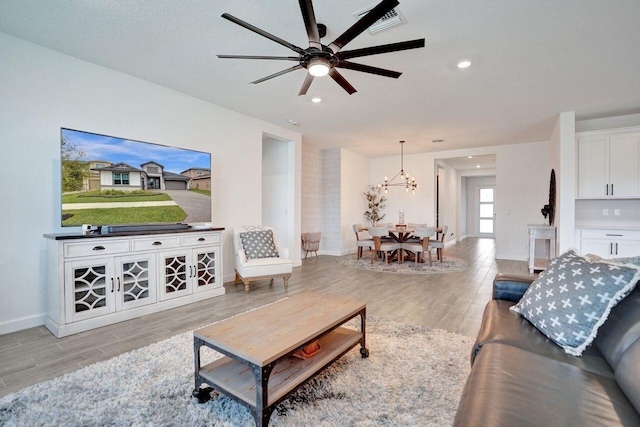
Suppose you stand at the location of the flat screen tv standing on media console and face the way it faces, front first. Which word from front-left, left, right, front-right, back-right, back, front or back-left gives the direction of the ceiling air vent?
front

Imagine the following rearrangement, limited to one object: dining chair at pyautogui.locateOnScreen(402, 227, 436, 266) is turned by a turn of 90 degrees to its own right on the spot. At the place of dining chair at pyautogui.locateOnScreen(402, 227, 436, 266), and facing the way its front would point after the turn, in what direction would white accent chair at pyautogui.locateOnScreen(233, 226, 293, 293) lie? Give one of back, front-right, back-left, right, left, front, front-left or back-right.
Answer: back

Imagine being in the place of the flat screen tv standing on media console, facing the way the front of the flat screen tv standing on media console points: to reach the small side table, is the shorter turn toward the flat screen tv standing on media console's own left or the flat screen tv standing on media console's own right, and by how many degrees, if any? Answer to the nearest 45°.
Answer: approximately 45° to the flat screen tv standing on media console's own left

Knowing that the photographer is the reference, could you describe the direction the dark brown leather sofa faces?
facing to the left of the viewer

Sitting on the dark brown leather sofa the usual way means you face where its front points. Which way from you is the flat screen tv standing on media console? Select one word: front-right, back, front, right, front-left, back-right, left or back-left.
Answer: front

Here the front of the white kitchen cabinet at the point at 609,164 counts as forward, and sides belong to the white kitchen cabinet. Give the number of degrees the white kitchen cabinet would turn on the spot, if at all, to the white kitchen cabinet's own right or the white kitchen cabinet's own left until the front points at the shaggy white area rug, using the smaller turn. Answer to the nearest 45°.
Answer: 0° — it already faces it

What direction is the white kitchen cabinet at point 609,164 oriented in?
toward the camera

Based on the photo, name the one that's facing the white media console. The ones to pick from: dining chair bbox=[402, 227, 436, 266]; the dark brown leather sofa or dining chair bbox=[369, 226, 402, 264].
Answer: the dark brown leather sofa

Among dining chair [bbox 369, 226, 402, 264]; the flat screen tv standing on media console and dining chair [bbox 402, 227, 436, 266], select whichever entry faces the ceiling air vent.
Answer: the flat screen tv standing on media console

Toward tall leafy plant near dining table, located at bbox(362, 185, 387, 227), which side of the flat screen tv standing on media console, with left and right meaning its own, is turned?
left

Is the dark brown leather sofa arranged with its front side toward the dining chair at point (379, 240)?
no

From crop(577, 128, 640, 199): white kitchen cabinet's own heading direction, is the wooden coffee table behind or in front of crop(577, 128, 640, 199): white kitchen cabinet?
in front

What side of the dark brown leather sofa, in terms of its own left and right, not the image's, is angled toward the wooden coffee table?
front

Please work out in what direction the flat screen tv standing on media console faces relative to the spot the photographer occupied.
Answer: facing the viewer and to the right of the viewer

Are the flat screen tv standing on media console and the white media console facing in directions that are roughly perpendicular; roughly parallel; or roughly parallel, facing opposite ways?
roughly parallel

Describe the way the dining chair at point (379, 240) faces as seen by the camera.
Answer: facing away from the viewer and to the right of the viewer

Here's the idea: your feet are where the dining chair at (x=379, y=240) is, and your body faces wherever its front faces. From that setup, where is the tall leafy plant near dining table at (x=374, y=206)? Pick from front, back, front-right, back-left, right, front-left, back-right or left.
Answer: front-left

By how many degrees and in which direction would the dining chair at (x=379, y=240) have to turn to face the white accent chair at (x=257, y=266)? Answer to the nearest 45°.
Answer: approximately 180°
